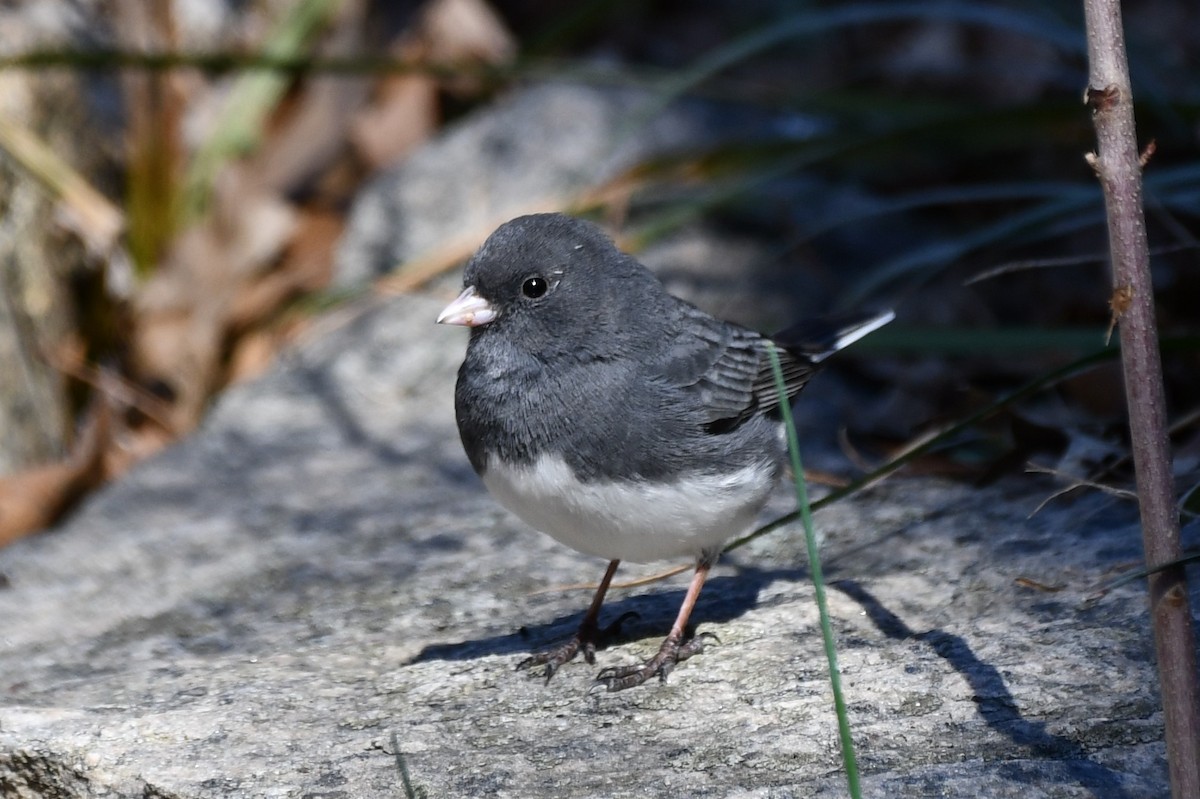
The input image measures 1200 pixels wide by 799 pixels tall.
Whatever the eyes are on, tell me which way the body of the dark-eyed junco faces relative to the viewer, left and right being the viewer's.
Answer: facing the viewer and to the left of the viewer

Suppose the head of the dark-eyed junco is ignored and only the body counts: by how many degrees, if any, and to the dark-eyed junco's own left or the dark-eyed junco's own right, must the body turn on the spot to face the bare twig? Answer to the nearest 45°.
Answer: approximately 90° to the dark-eyed junco's own left

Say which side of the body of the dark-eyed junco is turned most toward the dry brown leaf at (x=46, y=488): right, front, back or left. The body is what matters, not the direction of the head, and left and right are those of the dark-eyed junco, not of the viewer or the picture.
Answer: right

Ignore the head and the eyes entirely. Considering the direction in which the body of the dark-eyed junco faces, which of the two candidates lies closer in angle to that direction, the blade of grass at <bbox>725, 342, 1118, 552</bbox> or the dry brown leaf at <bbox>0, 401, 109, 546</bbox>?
the dry brown leaf

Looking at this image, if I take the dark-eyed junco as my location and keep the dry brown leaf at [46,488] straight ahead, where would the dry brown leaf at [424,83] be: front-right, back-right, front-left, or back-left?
front-right

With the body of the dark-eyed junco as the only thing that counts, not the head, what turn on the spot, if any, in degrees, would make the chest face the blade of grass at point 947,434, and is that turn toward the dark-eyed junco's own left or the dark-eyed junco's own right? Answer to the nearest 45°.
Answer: approximately 135° to the dark-eyed junco's own left

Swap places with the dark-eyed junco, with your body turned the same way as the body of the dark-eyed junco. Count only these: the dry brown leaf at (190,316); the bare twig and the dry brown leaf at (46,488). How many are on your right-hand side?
2

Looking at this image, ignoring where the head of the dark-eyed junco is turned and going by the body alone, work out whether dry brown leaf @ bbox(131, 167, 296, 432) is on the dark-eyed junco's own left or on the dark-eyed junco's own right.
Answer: on the dark-eyed junco's own right
